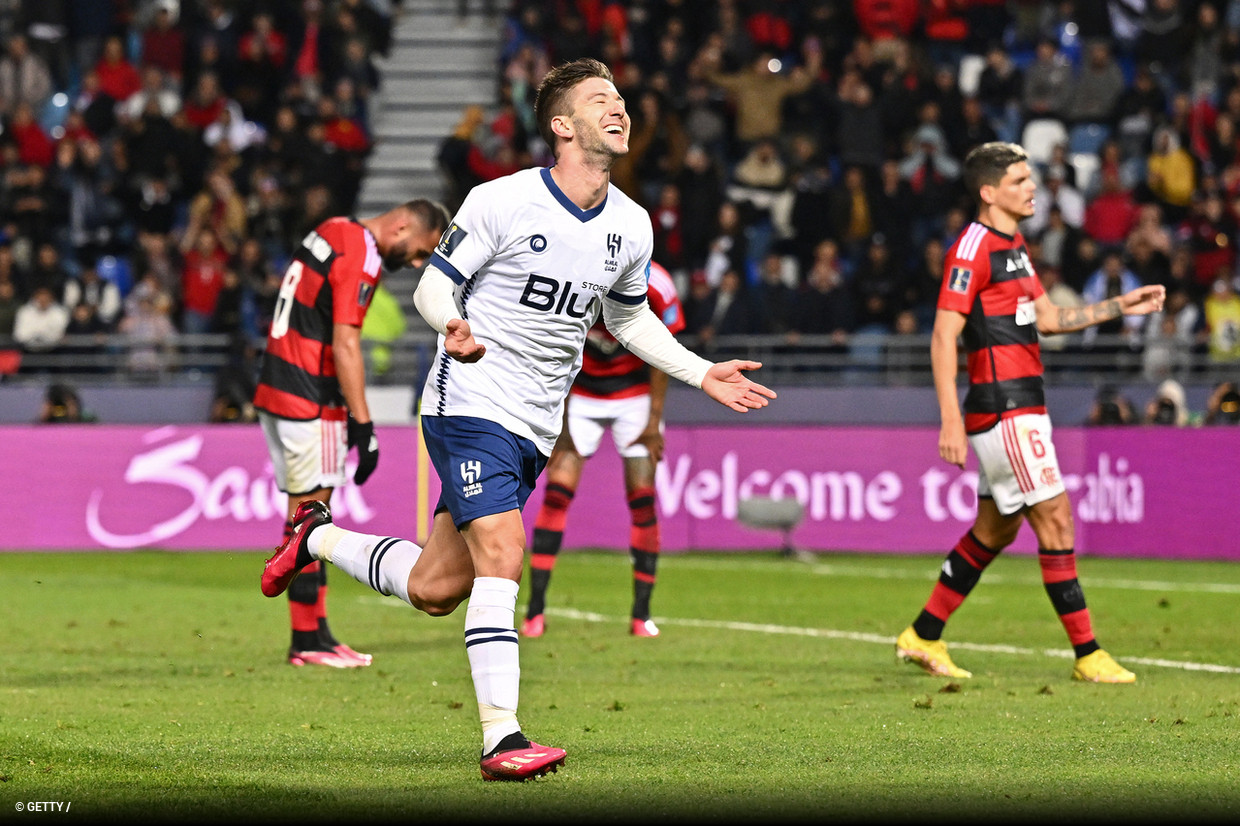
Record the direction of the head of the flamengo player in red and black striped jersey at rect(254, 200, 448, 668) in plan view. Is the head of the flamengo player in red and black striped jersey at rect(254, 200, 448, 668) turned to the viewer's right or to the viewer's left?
to the viewer's right

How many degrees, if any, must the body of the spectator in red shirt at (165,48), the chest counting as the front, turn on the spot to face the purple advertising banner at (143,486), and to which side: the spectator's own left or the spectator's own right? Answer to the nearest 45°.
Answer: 0° — they already face it

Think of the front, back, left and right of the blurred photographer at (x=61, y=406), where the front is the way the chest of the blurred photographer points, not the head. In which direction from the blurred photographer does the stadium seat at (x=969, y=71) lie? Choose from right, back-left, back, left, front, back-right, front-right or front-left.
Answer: left

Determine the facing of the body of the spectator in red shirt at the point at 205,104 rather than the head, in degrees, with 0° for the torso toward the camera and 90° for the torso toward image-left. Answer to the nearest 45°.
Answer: approximately 0°

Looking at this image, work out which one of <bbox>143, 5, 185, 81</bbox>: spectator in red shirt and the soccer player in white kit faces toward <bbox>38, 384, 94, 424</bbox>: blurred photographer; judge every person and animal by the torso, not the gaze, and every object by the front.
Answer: the spectator in red shirt

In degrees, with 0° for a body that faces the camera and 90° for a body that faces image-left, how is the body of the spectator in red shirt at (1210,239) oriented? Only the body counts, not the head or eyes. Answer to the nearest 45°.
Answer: approximately 0°

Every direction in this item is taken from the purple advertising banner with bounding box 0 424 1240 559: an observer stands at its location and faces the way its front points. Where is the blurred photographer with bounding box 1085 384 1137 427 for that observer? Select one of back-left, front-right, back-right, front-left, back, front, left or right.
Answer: left

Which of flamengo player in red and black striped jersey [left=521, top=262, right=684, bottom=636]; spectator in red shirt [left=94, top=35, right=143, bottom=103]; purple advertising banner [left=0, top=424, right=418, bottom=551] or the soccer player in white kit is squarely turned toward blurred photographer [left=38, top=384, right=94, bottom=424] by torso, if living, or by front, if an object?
the spectator in red shirt

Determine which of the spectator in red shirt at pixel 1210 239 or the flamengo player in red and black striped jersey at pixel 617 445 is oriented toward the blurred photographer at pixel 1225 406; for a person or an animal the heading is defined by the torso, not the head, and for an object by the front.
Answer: the spectator in red shirt

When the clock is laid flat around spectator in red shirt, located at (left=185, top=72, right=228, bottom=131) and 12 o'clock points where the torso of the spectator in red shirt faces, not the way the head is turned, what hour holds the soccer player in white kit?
The soccer player in white kit is roughly at 12 o'clock from the spectator in red shirt.

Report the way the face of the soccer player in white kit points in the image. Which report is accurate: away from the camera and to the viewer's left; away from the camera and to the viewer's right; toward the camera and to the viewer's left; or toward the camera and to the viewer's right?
toward the camera and to the viewer's right

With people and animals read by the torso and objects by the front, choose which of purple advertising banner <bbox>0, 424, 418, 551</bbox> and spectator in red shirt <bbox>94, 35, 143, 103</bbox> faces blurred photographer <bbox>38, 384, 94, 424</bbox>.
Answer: the spectator in red shirt
